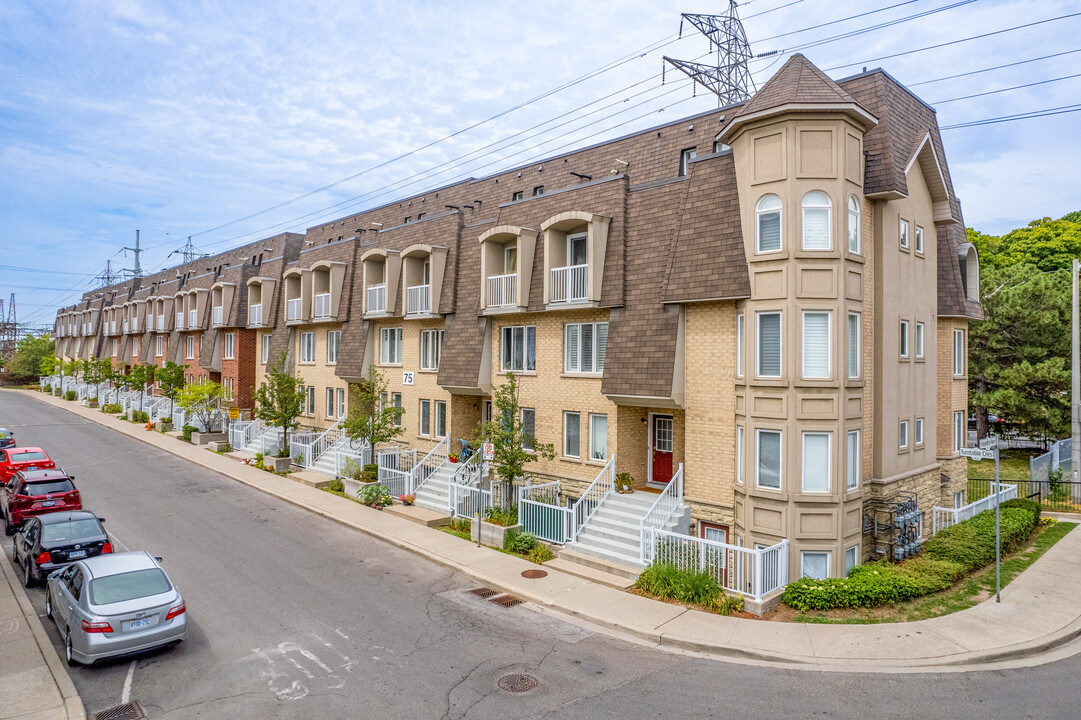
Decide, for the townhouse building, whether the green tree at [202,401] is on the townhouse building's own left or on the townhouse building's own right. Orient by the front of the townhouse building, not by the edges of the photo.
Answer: on the townhouse building's own right

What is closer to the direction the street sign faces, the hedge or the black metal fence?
the hedge

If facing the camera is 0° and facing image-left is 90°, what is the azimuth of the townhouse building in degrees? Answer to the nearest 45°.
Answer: approximately 45°

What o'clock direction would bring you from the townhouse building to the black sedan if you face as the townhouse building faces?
The black sedan is roughly at 1 o'clock from the townhouse building.

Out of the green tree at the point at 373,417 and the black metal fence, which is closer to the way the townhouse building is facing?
the green tree

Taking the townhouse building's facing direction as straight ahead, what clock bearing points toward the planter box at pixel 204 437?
The planter box is roughly at 3 o'clock from the townhouse building.

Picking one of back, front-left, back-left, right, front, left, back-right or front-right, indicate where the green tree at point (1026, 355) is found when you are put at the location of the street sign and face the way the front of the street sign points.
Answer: back

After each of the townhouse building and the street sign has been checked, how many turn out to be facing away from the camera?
0

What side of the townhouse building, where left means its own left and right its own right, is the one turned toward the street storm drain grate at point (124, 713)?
front
